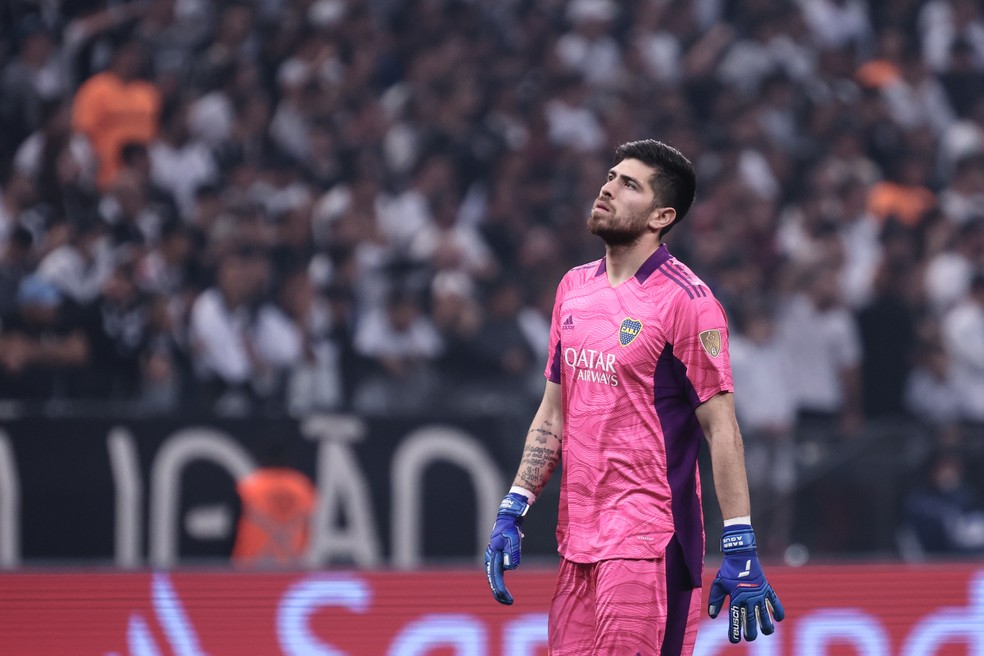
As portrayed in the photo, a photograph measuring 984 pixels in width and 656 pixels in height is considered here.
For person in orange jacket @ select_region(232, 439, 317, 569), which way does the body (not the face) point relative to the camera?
away from the camera

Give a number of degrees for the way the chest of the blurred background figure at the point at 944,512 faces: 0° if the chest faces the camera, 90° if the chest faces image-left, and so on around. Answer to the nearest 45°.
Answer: approximately 0°

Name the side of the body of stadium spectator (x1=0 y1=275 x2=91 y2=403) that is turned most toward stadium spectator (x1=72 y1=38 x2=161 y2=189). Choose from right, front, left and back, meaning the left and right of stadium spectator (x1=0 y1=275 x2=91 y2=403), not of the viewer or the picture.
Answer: back

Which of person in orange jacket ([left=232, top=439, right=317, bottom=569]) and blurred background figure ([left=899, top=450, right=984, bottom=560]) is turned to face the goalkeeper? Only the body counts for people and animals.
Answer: the blurred background figure

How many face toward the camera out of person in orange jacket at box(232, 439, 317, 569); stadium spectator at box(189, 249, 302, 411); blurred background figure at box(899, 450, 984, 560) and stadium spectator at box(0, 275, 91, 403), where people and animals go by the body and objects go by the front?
3

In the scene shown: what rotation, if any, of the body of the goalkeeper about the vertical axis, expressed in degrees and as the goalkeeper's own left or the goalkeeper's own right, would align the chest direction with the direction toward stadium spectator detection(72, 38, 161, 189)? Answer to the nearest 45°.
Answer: approximately 90° to the goalkeeper's own right

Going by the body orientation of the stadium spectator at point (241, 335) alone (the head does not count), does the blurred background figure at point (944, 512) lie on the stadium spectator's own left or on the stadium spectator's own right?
on the stadium spectator's own left

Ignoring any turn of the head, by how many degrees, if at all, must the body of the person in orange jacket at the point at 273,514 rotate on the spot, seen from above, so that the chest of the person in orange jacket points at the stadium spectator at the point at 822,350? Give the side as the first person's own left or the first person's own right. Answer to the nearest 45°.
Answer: approximately 90° to the first person's own right

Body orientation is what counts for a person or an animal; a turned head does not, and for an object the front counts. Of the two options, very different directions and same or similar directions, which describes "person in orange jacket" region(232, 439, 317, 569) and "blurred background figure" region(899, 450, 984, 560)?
very different directions

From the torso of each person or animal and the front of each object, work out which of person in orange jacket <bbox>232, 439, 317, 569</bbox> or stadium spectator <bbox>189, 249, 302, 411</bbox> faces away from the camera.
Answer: the person in orange jacket

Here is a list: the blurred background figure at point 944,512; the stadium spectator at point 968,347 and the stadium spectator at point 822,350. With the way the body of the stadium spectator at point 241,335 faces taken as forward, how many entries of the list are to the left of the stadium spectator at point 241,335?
3

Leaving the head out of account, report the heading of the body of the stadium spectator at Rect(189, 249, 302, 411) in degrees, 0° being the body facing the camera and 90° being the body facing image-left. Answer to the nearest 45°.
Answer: approximately 0°

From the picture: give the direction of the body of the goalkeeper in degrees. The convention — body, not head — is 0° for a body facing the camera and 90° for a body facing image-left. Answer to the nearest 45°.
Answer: approximately 45°
